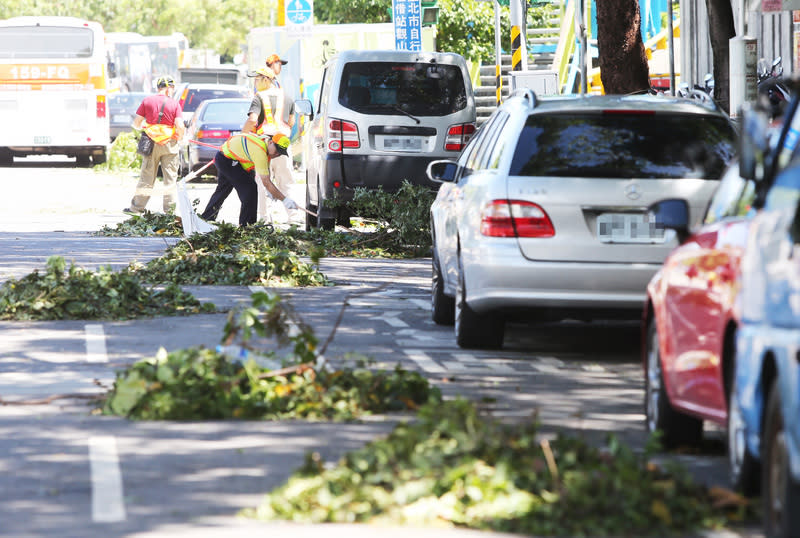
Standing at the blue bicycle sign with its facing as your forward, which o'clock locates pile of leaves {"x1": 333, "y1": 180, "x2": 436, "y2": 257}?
The pile of leaves is roughly at 12 o'clock from the blue bicycle sign.

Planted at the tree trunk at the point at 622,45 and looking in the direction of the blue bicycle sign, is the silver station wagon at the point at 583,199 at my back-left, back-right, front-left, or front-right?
back-left

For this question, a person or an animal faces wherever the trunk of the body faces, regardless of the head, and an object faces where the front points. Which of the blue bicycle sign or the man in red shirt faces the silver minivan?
the blue bicycle sign

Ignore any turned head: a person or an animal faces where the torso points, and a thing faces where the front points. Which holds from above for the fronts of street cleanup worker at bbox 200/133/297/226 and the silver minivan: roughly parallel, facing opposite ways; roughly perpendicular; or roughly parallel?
roughly perpendicular

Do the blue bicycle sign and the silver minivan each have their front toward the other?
yes

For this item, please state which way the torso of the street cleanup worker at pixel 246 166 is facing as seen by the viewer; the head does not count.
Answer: to the viewer's right

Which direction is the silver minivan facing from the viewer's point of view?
away from the camera

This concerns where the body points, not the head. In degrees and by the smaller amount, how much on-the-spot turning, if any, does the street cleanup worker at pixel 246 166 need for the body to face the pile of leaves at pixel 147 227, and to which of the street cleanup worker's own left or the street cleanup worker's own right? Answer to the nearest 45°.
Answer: approximately 135° to the street cleanup worker's own left
